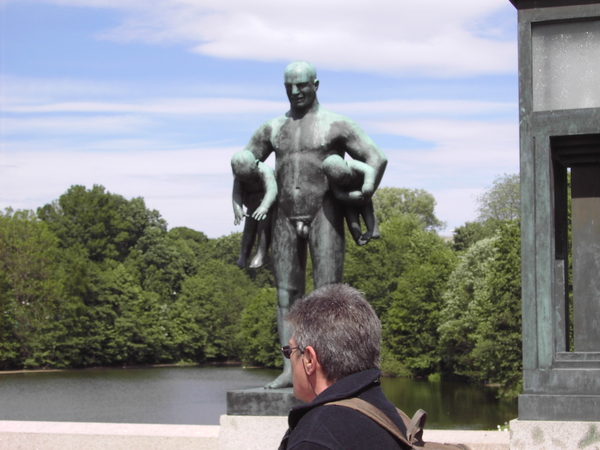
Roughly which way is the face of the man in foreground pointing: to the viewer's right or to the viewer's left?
to the viewer's left

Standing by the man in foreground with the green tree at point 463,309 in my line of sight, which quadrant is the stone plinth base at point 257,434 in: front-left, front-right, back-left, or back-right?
front-left

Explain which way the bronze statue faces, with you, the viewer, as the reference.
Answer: facing the viewer

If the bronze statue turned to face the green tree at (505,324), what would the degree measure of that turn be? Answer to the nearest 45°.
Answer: approximately 180°

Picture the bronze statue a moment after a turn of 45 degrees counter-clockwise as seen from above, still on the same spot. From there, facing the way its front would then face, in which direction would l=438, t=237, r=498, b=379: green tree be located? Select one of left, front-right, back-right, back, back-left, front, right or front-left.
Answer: back-left

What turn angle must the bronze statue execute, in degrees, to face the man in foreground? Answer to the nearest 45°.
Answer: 0° — it already faces them

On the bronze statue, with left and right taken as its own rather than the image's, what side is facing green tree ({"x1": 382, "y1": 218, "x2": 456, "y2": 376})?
back

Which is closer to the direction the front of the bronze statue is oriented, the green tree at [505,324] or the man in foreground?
the man in foreground
